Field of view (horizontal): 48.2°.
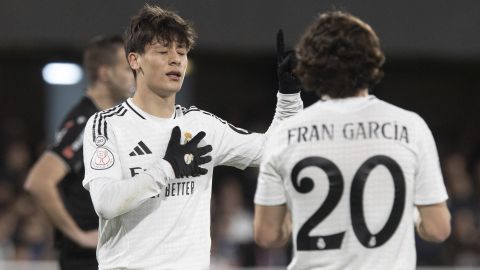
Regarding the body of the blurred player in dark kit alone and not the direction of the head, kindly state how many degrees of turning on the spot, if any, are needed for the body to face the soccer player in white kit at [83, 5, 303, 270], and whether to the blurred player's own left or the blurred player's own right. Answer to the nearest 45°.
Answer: approximately 90° to the blurred player's own right

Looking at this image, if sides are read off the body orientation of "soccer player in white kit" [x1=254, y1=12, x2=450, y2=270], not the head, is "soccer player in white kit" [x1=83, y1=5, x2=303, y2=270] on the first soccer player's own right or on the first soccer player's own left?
on the first soccer player's own left

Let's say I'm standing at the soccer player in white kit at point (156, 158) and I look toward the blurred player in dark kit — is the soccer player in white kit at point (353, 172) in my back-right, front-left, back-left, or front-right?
back-right

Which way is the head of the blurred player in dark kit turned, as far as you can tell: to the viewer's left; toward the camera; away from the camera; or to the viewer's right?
to the viewer's right

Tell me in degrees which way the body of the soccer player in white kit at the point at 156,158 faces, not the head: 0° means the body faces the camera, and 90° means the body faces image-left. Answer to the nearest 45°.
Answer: approximately 315°

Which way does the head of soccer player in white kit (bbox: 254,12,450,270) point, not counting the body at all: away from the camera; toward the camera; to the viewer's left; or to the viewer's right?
away from the camera

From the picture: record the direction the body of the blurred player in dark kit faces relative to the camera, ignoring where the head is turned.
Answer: to the viewer's right

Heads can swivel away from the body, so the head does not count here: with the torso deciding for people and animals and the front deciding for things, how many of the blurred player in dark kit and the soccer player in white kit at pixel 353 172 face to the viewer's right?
1

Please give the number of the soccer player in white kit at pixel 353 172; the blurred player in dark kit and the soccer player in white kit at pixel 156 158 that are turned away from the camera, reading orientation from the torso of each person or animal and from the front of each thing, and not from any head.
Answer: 1

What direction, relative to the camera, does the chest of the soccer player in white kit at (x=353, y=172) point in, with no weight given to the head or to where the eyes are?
away from the camera

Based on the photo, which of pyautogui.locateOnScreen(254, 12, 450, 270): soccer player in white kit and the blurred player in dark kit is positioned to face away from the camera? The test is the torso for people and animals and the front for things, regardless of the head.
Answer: the soccer player in white kit
